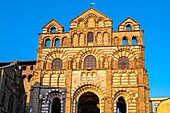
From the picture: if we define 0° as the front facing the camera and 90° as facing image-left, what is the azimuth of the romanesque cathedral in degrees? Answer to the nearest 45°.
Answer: approximately 0°

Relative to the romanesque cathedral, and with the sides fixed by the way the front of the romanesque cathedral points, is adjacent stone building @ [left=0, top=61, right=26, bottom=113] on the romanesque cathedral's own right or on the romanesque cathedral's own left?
on the romanesque cathedral's own right
